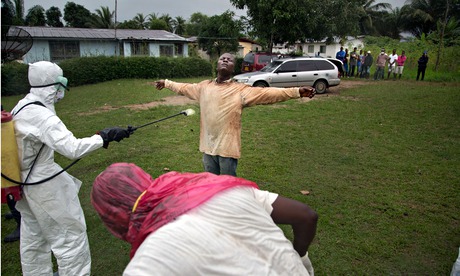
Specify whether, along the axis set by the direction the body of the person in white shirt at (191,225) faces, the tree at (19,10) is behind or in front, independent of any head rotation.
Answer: in front

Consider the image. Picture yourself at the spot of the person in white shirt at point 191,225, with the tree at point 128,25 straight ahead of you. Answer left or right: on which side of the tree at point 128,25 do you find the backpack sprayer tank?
left

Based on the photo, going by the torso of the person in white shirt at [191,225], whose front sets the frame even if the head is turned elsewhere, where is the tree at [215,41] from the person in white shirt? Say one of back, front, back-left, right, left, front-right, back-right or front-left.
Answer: front-right

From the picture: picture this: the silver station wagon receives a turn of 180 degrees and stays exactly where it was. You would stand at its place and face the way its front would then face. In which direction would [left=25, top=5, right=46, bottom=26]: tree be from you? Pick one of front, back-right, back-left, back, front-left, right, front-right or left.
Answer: back-left

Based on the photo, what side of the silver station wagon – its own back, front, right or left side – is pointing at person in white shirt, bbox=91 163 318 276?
left

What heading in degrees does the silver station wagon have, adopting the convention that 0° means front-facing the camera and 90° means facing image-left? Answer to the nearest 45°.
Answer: approximately 90°

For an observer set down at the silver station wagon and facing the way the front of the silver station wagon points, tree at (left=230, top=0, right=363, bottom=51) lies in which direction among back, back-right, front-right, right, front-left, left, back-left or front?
right

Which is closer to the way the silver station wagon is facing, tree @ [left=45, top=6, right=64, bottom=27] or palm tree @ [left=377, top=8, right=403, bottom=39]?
the tree

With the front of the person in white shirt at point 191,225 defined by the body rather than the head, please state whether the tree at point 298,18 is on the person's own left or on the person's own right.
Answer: on the person's own right

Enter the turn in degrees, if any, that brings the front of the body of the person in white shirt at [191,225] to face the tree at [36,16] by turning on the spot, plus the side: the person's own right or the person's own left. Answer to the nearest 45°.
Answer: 0° — they already face it

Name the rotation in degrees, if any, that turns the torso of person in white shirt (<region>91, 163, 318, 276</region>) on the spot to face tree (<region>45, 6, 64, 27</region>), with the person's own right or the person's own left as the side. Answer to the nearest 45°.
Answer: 0° — they already face it

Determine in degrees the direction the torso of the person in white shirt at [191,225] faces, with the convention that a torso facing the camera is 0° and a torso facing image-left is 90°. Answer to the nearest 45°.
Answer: approximately 135°

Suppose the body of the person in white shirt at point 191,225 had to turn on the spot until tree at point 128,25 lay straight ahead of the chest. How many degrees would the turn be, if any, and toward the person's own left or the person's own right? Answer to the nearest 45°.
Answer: approximately 45° to the person's own right

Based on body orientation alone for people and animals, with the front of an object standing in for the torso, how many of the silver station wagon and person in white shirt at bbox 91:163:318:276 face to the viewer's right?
0
